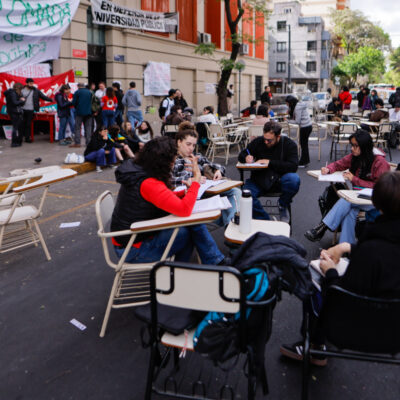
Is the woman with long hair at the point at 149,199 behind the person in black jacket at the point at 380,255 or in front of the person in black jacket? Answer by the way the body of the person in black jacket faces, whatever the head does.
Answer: in front

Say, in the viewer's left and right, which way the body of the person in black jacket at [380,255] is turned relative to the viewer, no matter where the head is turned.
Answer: facing away from the viewer and to the left of the viewer

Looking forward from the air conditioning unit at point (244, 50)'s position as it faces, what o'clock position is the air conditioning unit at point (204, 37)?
the air conditioning unit at point (204, 37) is roughly at 2 o'clock from the air conditioning unit at point (244, 50).

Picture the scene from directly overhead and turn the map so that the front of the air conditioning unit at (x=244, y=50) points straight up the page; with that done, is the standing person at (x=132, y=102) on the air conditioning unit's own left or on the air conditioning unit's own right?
on the air conditioning unit's own right

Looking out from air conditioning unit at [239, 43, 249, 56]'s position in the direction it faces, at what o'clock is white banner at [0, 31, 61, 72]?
The white banner is roughly at 2 o'clock from the air conditioning unit.

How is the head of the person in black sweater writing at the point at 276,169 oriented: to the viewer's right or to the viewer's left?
to the viewer's left
